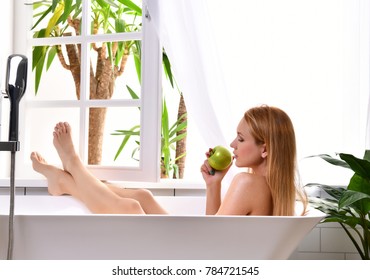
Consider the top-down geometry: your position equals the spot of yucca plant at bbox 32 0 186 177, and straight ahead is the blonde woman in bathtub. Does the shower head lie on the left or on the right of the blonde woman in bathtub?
right

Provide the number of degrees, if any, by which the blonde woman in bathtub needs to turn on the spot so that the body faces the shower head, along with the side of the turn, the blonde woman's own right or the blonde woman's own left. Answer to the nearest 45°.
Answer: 0° — they already face it

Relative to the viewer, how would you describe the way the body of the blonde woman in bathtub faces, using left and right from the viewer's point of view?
facing to the left of the viewer

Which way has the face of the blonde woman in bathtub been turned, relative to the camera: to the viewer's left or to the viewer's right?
to the viewer's left

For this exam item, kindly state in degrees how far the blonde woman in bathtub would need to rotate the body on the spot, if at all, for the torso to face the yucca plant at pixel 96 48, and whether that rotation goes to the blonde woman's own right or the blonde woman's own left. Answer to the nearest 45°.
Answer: approximately 45° to the blonde woman's own right

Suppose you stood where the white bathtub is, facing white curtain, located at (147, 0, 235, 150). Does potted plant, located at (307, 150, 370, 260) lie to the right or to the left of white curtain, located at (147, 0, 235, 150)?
right
